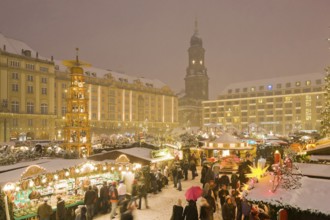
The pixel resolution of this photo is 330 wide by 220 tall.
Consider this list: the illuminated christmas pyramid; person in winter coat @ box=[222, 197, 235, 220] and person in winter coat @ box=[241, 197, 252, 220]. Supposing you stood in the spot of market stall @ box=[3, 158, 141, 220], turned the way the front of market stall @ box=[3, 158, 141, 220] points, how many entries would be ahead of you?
2

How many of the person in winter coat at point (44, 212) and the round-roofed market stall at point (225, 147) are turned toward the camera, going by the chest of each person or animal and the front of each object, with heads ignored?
1

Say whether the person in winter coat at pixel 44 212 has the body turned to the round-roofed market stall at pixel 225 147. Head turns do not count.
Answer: no

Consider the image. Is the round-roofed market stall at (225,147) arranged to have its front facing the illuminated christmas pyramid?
no

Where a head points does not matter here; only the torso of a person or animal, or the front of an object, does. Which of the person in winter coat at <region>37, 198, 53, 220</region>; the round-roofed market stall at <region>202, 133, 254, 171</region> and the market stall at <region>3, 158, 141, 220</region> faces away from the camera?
the person in winter coat

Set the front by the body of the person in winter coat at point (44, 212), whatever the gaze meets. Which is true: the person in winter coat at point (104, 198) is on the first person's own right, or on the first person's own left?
on the first person's own right

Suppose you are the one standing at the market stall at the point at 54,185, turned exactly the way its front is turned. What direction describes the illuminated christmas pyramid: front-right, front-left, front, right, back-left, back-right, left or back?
back-left

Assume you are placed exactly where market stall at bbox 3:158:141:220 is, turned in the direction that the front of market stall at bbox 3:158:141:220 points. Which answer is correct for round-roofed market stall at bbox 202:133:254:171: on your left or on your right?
on your left

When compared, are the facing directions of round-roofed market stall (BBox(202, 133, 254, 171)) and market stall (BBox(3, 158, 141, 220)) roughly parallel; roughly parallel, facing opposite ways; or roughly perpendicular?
roughly perpendicular

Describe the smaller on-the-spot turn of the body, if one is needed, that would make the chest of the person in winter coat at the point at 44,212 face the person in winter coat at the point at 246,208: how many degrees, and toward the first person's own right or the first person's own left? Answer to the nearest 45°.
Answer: approximately 135° to the first person's own right

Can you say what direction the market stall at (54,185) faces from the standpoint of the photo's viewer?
facing the viewer and to the right of the viewer

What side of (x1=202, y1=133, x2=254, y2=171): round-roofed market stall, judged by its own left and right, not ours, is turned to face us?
front

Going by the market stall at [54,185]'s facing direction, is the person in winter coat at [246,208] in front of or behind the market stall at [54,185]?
in front

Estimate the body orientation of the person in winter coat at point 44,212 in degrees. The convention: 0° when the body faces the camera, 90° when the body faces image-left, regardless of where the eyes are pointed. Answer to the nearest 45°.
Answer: approximately 180°

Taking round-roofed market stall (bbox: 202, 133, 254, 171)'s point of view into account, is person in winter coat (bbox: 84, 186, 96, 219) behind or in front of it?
in front

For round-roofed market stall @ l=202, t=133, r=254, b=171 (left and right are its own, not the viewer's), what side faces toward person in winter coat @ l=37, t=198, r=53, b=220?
front

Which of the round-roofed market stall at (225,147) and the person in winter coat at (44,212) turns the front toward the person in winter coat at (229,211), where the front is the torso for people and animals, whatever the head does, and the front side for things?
the round-roofed market stall

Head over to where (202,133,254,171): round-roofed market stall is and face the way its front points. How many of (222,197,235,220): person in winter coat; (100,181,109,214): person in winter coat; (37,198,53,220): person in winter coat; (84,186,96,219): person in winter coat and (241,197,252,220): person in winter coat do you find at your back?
0
